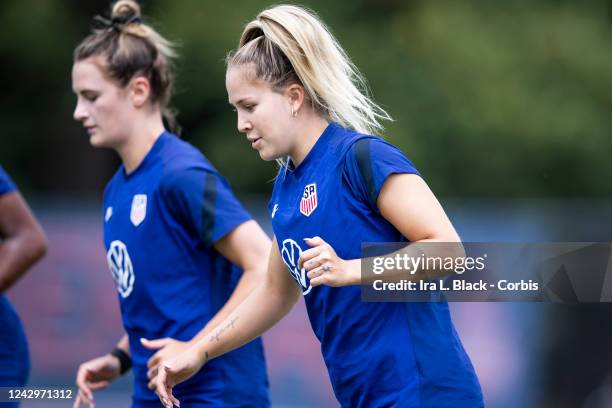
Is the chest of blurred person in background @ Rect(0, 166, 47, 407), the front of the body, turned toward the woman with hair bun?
no

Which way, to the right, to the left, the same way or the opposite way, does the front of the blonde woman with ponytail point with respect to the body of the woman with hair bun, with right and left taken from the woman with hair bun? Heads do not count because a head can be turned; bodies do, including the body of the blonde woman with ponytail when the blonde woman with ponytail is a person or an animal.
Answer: the same way

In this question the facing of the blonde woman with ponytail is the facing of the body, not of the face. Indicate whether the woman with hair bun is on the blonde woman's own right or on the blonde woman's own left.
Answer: on the blonde woman's own right

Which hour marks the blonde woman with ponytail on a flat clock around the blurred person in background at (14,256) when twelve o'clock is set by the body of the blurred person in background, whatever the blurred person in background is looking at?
The blonde woman with ponytail is roughly at 8 o'clock from the blurred person in background.

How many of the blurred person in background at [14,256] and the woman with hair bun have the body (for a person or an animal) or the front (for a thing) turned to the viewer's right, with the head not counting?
0

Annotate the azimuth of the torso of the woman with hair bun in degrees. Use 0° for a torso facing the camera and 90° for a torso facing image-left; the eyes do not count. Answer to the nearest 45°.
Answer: approximately 45°

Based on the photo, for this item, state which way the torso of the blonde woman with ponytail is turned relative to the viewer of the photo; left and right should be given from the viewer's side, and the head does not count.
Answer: facing the viewer and to the left of the viewer

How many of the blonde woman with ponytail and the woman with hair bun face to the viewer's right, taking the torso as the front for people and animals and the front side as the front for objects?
0

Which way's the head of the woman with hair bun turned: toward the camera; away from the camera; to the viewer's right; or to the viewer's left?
to the viewer's left

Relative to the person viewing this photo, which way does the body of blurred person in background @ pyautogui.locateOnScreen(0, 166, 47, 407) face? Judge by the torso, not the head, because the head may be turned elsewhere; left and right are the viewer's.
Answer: facing to the left of the viewer

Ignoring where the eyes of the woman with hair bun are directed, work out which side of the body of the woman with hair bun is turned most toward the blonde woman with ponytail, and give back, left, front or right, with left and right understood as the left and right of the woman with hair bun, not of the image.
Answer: left

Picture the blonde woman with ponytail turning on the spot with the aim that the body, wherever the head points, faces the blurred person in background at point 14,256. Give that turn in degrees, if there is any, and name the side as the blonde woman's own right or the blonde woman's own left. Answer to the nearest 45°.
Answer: approximately 90° to the blonde woman's own right

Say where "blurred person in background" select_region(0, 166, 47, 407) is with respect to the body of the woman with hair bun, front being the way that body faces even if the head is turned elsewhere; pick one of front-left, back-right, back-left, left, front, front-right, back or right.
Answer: right
